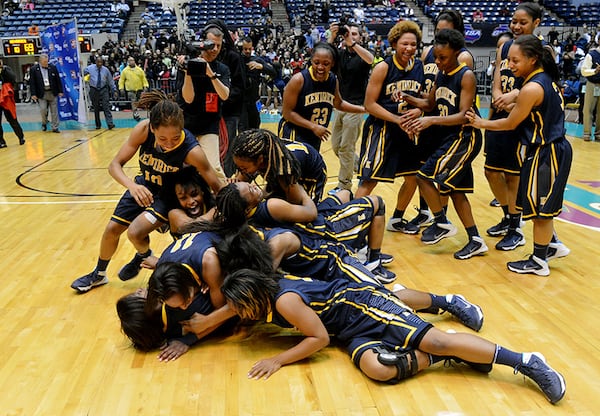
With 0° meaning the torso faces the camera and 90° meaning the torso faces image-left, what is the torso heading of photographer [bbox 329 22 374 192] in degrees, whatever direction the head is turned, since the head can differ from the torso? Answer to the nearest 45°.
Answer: approximately 45°

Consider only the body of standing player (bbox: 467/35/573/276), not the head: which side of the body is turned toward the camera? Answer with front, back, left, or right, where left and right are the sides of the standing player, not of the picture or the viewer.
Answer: left

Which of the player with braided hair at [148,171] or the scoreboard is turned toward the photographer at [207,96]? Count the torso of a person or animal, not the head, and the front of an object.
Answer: the scoreboard

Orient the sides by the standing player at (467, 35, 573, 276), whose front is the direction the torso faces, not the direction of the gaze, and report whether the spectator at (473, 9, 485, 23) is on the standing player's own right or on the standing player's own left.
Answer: on the standing player's own right

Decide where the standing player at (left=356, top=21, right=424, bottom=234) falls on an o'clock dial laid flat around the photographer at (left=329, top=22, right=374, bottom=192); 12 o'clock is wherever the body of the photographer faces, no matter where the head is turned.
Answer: The standing player is roughly at 10 o'clock from the photographer.

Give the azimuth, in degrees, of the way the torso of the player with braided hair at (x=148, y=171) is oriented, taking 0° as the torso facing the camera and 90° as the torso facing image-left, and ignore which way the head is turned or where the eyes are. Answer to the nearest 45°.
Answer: approximately 0°

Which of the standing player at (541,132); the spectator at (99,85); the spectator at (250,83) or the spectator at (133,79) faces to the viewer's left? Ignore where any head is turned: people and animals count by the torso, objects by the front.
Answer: the standing player

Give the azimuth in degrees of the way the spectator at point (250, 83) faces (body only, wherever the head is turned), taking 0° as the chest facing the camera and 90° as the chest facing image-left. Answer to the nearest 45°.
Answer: approximately 0°

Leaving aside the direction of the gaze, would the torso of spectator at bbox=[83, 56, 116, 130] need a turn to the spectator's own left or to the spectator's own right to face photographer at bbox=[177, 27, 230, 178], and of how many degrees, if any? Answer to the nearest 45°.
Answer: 0° — they already face them

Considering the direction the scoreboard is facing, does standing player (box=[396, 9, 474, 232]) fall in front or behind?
in front
